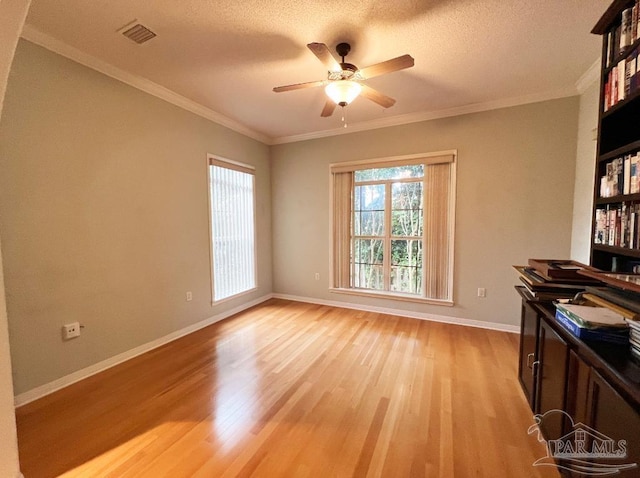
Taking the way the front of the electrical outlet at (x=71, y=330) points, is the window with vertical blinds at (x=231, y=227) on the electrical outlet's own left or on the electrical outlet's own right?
on the electrical outlet's own left

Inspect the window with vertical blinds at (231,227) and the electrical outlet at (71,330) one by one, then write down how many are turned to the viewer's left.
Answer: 0

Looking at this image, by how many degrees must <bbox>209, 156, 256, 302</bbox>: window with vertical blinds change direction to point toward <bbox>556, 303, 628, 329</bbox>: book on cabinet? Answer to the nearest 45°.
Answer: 0° — it already faces it

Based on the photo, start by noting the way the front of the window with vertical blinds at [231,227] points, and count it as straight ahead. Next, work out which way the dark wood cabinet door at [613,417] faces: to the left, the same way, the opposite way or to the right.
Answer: the opposite way

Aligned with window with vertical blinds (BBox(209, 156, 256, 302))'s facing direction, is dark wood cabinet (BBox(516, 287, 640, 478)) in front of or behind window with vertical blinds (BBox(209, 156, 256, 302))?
in front

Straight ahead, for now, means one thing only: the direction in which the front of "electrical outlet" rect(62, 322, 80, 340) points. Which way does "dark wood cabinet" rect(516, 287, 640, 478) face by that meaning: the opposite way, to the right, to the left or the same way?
the opposite way

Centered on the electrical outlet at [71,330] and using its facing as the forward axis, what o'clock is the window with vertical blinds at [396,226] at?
The window with vertical blinds is roughly at 11 o'clock from the electrical outlet.

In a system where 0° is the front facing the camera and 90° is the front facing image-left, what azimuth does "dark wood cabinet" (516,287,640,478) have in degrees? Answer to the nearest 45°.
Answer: approximately 45°

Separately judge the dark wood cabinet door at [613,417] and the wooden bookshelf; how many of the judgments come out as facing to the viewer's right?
0

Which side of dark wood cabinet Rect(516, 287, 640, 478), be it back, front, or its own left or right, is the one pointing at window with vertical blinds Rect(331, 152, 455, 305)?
right

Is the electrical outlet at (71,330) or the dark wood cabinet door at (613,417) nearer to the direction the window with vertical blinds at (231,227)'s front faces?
the dark wood cabinet door

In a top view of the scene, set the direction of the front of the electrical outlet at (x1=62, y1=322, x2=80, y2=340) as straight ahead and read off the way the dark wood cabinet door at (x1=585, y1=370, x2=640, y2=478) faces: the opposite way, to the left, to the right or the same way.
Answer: the opposite way

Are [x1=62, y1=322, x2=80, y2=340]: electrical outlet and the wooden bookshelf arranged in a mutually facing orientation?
yes

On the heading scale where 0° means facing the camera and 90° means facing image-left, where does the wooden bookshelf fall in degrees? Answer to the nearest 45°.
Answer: approximately 45°

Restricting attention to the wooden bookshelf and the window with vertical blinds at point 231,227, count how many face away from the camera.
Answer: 0
